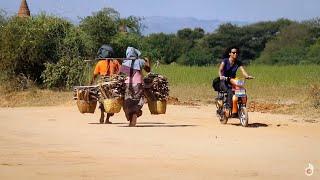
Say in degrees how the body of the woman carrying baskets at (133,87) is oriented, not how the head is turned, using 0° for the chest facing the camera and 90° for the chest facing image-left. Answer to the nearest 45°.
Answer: approximately 180°

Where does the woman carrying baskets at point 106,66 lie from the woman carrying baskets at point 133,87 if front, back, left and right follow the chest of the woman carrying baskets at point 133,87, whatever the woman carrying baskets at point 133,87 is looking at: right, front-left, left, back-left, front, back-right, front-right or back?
front-left

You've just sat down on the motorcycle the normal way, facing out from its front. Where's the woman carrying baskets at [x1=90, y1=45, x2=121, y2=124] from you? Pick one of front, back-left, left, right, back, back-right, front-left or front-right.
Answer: back-right

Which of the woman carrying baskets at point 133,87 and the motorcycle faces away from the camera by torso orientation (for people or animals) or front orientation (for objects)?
the woman carrying baskets

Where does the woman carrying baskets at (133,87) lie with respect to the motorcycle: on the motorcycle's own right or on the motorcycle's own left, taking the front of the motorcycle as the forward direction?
on the motorcycle's own right

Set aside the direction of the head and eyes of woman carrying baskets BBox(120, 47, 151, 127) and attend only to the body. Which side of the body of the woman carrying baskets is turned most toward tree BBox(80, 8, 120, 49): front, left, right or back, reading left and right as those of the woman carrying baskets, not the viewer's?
front
